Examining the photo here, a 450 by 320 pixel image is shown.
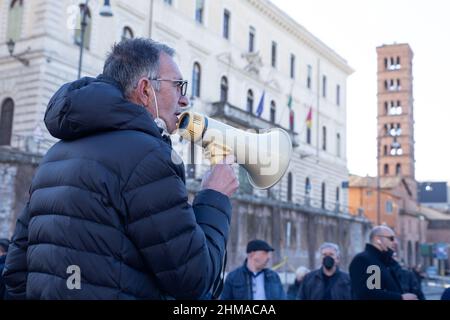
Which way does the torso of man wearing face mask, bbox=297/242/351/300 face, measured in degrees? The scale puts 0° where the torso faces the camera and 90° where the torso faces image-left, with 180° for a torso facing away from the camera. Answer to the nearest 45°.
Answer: approximately 0°

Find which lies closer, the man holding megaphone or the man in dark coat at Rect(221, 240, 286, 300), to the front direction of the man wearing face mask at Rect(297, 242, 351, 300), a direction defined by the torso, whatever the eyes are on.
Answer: the man holding megaphone

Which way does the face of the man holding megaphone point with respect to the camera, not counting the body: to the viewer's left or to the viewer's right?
to the viewer's right

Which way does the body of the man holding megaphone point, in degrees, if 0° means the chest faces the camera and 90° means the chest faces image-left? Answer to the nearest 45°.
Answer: approximately 225°

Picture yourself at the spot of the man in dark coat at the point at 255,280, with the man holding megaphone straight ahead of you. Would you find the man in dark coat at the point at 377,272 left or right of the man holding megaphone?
left

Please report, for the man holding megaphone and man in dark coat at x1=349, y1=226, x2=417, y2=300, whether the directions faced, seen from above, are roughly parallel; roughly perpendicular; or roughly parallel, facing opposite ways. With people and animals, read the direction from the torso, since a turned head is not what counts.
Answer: roughly perpendicular

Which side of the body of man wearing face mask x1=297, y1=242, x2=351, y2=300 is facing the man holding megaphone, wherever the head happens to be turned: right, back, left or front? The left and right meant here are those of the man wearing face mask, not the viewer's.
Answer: front

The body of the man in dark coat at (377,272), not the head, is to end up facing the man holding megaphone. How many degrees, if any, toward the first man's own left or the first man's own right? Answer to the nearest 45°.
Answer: approximately 90° to the first man's own right

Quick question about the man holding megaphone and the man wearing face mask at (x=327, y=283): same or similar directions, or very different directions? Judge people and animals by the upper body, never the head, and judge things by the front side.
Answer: very different directions

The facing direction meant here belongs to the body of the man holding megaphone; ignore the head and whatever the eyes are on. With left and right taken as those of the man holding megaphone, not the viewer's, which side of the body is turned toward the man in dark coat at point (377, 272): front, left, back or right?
front

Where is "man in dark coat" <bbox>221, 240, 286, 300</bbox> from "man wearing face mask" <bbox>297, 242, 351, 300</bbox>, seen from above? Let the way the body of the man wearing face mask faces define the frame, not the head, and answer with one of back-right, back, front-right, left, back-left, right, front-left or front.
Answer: front-right
